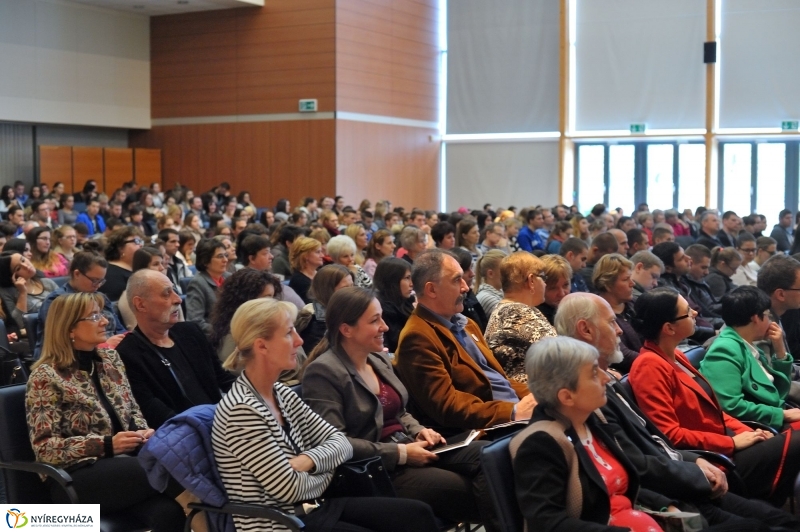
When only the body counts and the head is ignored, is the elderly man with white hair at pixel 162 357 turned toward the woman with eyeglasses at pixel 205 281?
no

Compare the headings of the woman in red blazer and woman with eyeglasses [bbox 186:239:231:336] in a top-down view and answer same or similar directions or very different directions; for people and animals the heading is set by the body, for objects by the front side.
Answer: same or similar directions
